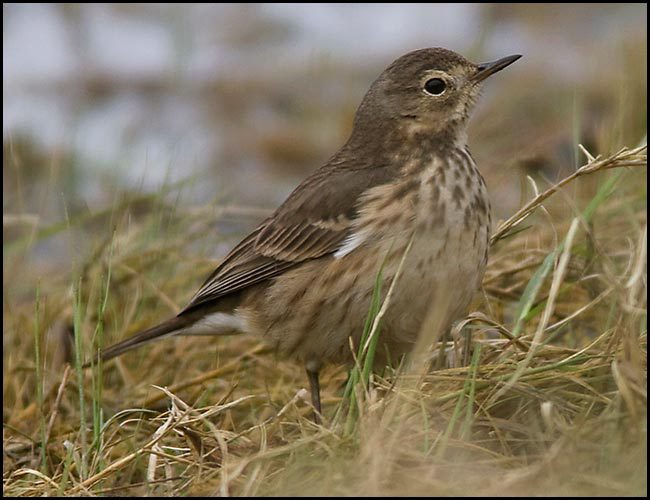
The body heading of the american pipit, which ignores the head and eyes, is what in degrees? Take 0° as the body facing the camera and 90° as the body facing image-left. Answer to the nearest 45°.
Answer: approximately 270°
